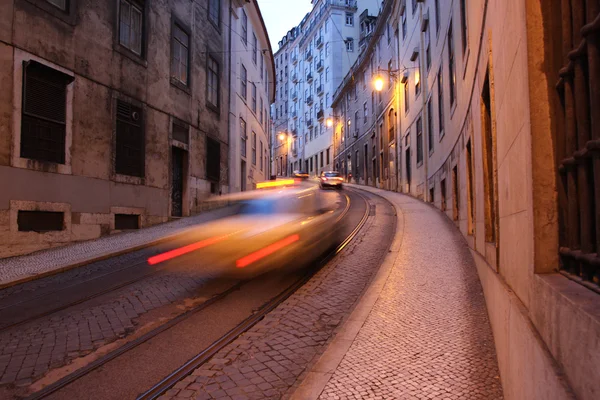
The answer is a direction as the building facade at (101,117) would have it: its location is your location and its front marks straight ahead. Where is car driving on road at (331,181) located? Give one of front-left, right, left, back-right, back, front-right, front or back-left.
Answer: left

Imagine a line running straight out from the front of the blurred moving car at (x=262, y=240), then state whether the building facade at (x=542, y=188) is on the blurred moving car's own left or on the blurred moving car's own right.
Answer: on the blurred moving car's own right

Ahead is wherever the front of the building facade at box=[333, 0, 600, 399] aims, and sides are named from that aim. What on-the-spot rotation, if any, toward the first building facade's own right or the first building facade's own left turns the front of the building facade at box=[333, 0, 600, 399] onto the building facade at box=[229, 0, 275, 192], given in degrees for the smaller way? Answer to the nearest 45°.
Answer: approximately 90° to the first building facade's own right

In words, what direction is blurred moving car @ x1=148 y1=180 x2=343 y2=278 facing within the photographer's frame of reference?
facing away from the viewer and to the right of the viewer

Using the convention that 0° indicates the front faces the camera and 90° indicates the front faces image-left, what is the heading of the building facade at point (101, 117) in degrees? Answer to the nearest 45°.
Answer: approximately 315°
